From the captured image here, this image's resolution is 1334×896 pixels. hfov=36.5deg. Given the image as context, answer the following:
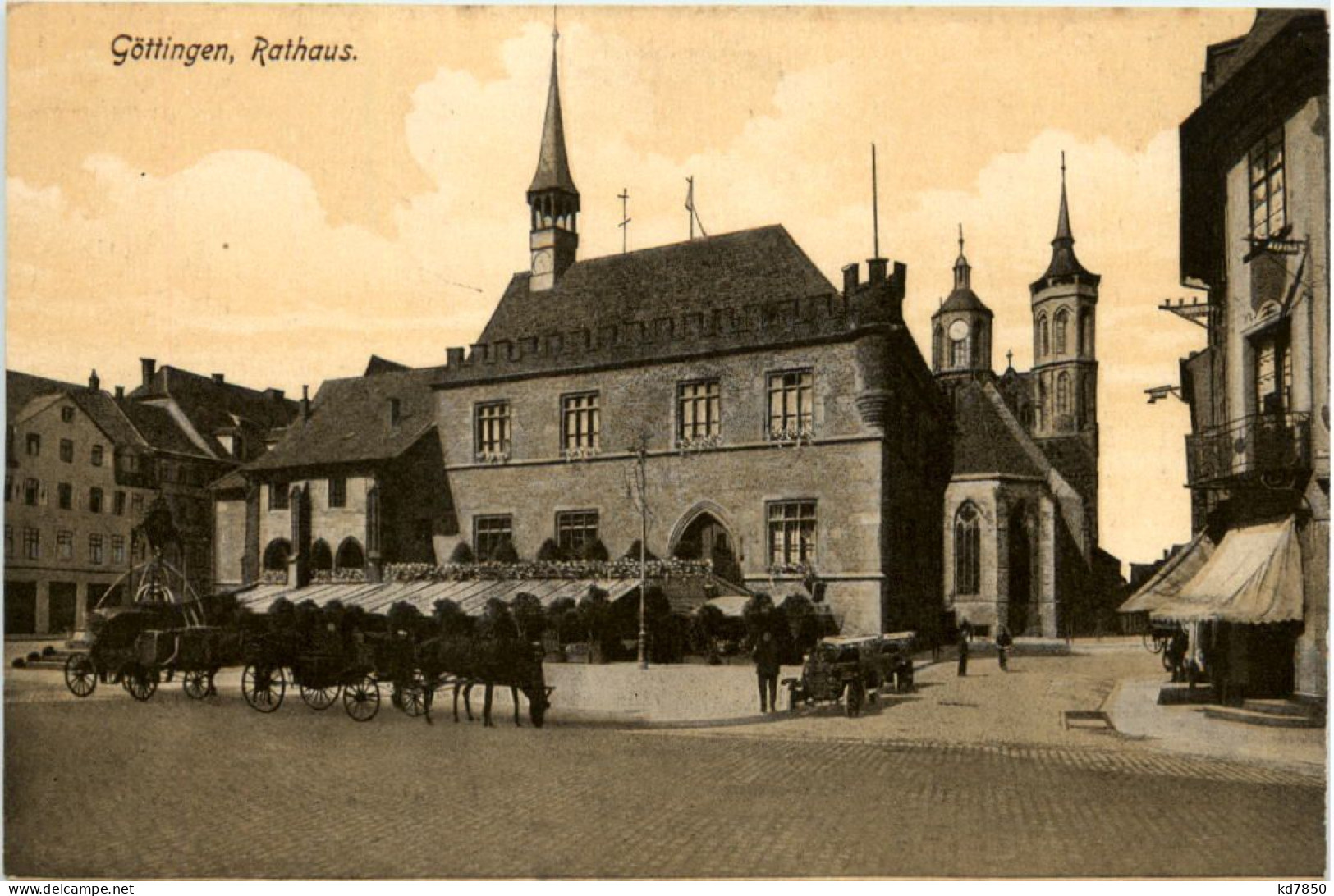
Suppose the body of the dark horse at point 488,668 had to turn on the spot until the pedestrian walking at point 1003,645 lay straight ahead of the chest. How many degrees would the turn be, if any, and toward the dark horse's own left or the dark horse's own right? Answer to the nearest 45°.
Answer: approximately 45° to the dark horse's own left

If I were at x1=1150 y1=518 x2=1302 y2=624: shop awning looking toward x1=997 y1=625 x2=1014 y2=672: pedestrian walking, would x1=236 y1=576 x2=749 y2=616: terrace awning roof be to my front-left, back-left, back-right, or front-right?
front-left

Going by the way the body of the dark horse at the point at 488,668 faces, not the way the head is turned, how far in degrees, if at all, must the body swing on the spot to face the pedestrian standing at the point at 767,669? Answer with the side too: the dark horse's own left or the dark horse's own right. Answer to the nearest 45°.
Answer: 0° — it already faces them

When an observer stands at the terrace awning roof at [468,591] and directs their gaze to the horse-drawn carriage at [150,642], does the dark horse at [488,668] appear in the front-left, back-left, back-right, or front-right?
front-left

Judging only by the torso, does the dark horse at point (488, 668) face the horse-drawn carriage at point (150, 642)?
no

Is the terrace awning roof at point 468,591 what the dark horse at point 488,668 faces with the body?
no

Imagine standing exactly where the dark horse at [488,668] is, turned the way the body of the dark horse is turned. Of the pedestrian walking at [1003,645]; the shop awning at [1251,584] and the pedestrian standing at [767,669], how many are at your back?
0

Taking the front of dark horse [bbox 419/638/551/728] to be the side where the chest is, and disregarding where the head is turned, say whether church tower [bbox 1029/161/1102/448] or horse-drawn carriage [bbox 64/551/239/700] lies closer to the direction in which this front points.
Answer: the church tower

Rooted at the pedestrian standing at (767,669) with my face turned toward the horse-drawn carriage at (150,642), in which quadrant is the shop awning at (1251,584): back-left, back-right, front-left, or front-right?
back-right

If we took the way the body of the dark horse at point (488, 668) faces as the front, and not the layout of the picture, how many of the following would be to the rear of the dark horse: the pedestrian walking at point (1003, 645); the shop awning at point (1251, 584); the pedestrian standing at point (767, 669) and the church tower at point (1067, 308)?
0

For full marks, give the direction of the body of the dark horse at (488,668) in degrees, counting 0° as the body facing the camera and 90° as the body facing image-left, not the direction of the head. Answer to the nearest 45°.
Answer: approximately 270°
